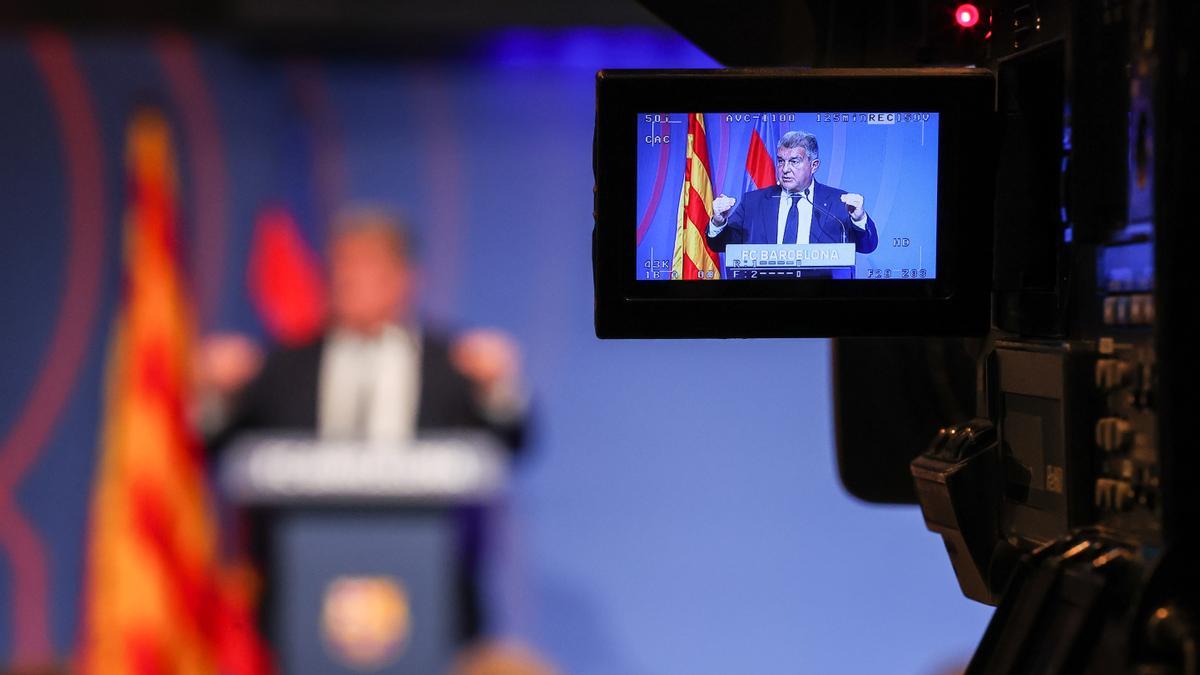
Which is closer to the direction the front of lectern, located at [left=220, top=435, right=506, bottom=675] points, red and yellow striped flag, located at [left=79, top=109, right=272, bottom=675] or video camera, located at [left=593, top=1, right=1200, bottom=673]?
the video camera

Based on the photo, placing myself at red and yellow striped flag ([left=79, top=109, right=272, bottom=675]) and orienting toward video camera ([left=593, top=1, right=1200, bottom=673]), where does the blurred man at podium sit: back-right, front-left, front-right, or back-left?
front-left

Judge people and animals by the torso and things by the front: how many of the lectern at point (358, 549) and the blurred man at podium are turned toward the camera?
2

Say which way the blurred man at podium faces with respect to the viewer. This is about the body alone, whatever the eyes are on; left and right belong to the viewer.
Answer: facing the viewer

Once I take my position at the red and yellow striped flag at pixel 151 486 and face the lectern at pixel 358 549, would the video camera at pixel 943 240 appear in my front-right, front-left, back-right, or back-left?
front-right

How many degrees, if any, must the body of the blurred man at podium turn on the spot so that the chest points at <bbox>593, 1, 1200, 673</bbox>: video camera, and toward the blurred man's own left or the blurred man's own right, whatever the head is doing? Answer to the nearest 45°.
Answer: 0° — they already face it

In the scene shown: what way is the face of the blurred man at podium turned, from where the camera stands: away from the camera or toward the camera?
toward the camera

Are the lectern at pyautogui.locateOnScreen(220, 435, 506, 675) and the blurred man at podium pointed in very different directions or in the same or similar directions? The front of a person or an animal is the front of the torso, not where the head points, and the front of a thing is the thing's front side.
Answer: same or similar directions

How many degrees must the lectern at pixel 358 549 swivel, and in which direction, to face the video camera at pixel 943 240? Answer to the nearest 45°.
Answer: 0° — it already faces it

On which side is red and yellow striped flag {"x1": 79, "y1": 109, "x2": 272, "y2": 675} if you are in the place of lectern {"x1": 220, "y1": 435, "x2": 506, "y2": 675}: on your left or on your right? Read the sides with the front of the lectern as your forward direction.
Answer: on your right

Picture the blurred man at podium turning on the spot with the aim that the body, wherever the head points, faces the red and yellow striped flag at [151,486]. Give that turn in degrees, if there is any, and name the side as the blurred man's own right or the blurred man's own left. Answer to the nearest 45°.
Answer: approximately 90° to the blurred man's own right
